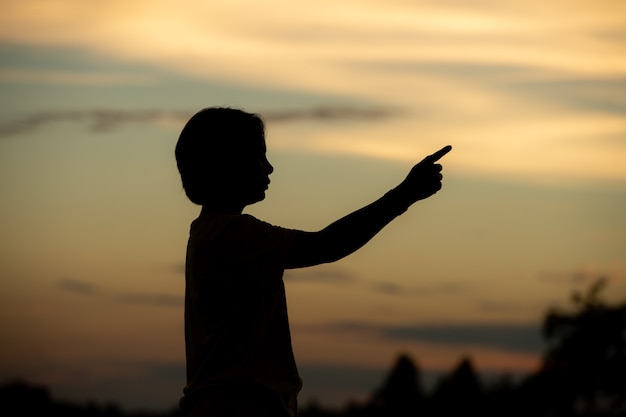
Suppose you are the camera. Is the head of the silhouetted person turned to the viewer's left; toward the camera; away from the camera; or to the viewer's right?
to the viewer's right

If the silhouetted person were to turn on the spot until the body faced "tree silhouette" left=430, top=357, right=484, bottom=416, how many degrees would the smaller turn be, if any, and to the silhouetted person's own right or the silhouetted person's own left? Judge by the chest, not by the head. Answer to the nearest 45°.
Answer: approximately 90° to the silhouetted person's own left

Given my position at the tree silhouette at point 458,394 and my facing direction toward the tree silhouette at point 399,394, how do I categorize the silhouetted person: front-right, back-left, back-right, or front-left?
front-left

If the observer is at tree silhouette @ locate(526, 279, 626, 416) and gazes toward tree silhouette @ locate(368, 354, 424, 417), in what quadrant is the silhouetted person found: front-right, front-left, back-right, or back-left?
front-left

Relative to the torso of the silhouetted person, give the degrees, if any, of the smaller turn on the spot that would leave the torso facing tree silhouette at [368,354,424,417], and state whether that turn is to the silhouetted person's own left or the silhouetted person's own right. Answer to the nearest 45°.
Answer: approximately 90° to the silhouetted person's own left

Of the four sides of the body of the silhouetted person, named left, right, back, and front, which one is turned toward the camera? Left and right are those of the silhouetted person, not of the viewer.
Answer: right

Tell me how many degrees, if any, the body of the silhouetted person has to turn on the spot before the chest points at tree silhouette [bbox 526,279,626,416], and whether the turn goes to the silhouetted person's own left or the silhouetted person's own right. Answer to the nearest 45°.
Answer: approximately 90° to the silhouetted person's own left
